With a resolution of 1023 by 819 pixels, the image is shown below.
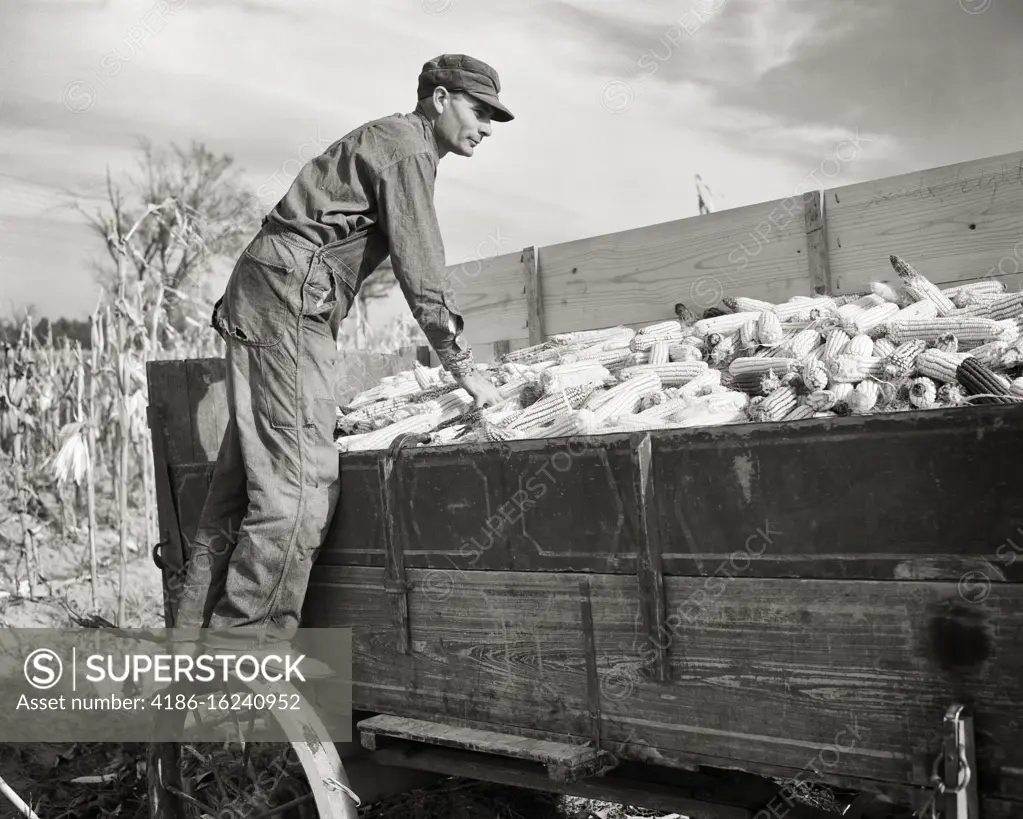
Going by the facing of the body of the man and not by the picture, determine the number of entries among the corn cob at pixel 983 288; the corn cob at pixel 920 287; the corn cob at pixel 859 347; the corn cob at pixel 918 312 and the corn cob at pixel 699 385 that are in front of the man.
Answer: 5

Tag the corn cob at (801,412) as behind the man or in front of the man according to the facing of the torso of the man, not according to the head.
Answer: in front

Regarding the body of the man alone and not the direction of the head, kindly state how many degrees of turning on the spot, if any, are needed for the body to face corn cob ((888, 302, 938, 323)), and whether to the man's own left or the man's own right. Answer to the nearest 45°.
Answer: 0° — they already face it

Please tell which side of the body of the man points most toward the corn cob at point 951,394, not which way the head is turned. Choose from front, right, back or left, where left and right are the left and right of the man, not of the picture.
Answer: front

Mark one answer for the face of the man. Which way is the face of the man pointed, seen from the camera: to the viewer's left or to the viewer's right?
to the viewer's right

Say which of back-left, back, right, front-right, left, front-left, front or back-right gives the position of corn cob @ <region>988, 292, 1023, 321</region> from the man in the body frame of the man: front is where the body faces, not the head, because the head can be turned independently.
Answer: front

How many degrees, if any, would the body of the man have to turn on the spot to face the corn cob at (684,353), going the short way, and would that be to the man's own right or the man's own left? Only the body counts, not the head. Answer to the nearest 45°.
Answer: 0° — they already face it

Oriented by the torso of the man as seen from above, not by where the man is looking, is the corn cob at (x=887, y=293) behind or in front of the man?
in front

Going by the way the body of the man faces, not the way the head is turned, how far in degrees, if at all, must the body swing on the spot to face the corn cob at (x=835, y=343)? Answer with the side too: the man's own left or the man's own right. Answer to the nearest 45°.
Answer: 0° — they already face it

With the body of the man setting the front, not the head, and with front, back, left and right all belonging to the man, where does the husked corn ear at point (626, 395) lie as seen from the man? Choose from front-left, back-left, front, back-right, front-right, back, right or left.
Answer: front

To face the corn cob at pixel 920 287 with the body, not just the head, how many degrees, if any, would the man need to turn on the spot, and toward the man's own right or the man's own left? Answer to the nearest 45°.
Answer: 0° — they already face it

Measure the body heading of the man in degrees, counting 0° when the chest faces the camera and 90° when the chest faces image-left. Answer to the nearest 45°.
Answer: approximately 270°

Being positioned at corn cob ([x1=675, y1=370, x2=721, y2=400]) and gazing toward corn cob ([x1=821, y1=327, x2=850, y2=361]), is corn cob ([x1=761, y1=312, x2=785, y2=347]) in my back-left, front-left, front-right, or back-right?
front-left
